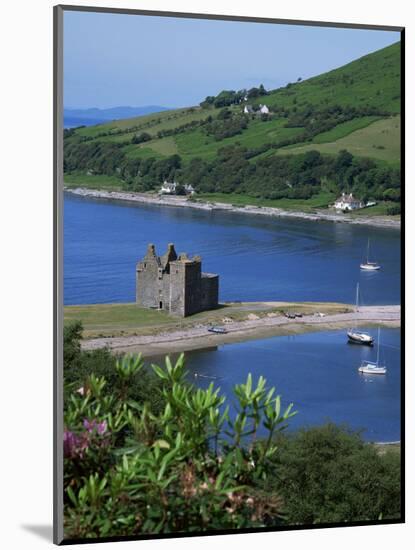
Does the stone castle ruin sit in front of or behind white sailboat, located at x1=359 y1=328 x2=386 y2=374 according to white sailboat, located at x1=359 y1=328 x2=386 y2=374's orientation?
behind

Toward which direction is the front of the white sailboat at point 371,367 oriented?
to the viewer's right

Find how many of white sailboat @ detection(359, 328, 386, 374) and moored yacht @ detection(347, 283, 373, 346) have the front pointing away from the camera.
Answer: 0

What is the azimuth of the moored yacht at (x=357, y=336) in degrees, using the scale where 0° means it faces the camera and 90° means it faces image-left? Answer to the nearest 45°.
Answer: approximately 315°
